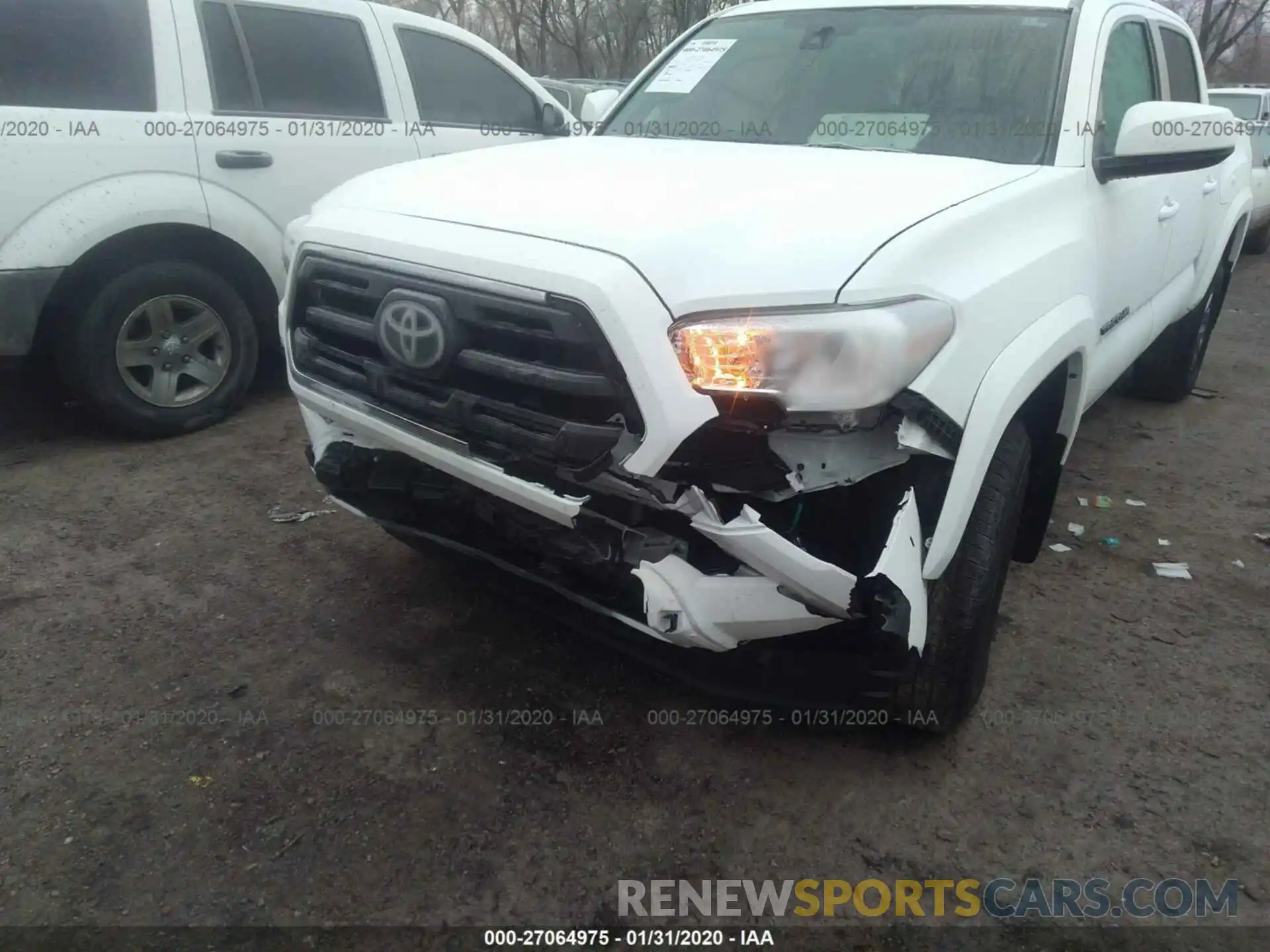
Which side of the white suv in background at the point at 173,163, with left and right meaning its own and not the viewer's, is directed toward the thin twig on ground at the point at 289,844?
right

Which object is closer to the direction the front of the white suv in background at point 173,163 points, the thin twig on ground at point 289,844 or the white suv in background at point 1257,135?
the white suv in background

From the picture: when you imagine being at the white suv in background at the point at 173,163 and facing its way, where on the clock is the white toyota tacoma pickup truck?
The white toyota tacoma pickup truck is roughly at 2 o'clock from the white suv in background.

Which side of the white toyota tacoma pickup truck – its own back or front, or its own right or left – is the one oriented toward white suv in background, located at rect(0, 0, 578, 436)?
right

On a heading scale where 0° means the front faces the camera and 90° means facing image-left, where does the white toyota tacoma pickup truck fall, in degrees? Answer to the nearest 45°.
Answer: approximately 45°

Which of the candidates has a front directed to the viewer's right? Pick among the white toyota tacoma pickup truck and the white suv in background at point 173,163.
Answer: the white suv in background

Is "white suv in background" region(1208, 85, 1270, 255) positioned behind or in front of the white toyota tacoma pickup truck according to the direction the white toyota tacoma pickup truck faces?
behind

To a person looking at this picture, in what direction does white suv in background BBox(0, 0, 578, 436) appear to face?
facing to the right of the viewer

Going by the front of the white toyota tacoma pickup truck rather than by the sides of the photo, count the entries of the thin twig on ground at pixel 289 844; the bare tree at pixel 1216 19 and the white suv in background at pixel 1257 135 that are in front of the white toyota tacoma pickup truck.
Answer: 1

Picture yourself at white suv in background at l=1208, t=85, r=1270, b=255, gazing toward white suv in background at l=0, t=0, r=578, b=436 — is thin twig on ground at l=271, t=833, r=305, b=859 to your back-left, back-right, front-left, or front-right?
front-left

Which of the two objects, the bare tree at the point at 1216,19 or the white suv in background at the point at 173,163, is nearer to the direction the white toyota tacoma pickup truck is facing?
the white suv in background

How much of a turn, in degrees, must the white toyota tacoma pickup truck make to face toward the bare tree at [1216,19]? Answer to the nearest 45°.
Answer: approximately 135° to its right
